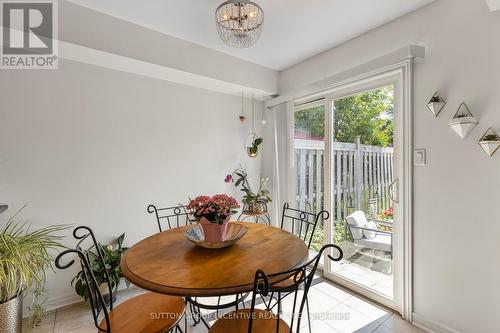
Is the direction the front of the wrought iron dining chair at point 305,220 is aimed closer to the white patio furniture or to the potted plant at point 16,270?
the potted plant

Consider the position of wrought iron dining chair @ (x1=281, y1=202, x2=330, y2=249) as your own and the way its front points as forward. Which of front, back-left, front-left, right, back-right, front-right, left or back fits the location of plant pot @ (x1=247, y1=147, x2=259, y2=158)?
right

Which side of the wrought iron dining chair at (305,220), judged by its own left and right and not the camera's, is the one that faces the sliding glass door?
back

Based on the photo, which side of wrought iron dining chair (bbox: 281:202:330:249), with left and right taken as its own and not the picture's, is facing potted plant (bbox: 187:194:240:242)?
front

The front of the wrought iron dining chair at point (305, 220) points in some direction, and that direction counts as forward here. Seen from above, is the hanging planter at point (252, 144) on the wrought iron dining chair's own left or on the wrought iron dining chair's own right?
on the wrought iron dining chair's own right

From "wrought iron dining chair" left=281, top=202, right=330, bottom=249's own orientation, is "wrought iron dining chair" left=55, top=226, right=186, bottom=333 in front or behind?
in front

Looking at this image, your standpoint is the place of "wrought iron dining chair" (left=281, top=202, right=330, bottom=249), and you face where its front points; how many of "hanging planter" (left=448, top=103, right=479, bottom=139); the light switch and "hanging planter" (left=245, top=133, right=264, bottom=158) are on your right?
1

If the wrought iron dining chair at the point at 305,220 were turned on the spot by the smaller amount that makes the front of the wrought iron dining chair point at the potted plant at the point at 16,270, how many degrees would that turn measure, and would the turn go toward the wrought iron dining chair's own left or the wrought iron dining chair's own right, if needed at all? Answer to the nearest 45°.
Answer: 0° — it already faces it

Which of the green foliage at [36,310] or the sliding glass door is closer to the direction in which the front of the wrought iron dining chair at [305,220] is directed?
the green foliage

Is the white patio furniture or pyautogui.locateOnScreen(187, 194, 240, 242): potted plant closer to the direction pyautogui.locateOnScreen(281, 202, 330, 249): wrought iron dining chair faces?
the potted plant

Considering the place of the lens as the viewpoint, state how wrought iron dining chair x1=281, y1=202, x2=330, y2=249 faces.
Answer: facing the viewer and to the left of the viewer

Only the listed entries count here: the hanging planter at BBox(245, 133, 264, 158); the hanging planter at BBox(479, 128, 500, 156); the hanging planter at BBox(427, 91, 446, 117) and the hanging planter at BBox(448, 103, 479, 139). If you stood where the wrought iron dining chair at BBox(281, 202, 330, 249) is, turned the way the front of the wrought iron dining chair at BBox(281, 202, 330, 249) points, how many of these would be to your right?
1

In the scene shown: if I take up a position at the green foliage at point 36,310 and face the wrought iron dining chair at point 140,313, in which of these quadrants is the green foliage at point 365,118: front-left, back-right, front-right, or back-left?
front-left

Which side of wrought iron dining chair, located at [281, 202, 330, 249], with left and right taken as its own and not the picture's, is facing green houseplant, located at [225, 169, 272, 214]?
right
